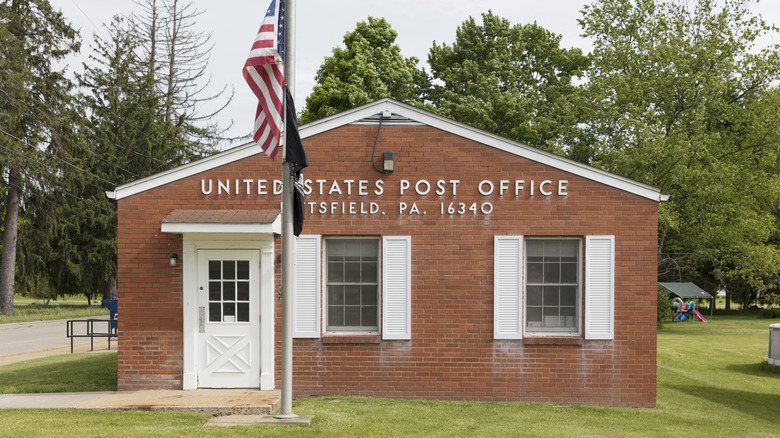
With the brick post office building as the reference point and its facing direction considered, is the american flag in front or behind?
in front

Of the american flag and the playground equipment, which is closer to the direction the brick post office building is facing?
the american flag

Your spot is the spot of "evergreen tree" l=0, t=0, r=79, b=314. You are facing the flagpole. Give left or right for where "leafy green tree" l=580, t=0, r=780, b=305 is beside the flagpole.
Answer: left

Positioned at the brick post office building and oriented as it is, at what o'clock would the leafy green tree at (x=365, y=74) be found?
The leafy green tree is roughly at 6 o'clock from the brick post office building.

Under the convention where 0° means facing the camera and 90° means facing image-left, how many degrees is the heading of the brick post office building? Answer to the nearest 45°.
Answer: approximately 0°
